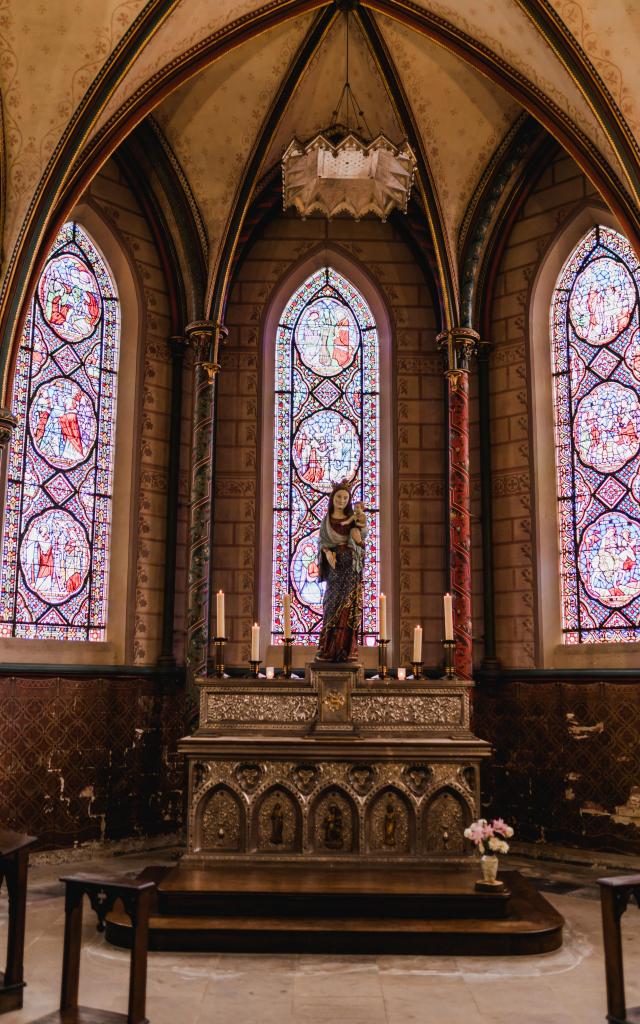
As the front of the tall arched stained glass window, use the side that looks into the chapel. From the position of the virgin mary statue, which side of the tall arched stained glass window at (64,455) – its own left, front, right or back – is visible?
front

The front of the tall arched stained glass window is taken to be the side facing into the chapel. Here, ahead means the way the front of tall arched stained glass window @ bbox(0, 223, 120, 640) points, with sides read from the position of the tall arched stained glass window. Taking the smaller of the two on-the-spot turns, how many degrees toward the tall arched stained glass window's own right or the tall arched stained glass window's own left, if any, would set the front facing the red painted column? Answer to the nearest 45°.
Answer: approximately 45° to the tall arched stained glass window's own left

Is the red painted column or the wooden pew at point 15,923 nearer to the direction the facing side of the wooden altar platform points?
the wooden pew

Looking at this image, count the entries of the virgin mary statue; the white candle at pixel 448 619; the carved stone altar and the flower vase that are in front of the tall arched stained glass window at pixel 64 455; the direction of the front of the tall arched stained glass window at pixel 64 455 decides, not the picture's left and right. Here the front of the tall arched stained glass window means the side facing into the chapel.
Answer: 4

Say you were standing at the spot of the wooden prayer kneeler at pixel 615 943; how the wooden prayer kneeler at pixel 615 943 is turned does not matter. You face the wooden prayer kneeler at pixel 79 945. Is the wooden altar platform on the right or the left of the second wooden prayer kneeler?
right

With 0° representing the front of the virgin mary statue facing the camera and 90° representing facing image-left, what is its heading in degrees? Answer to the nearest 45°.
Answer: approximately 0°

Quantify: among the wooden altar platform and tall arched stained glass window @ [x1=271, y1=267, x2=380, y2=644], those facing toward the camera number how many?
2

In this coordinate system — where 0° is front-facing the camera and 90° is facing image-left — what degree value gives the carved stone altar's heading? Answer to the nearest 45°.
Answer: approximately 0°

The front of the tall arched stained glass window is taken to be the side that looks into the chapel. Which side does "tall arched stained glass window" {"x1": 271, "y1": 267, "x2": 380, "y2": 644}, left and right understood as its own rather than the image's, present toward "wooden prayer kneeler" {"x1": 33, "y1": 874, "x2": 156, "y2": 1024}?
front

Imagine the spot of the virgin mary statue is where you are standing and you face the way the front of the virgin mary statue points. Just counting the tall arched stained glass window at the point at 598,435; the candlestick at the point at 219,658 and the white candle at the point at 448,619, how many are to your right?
1
